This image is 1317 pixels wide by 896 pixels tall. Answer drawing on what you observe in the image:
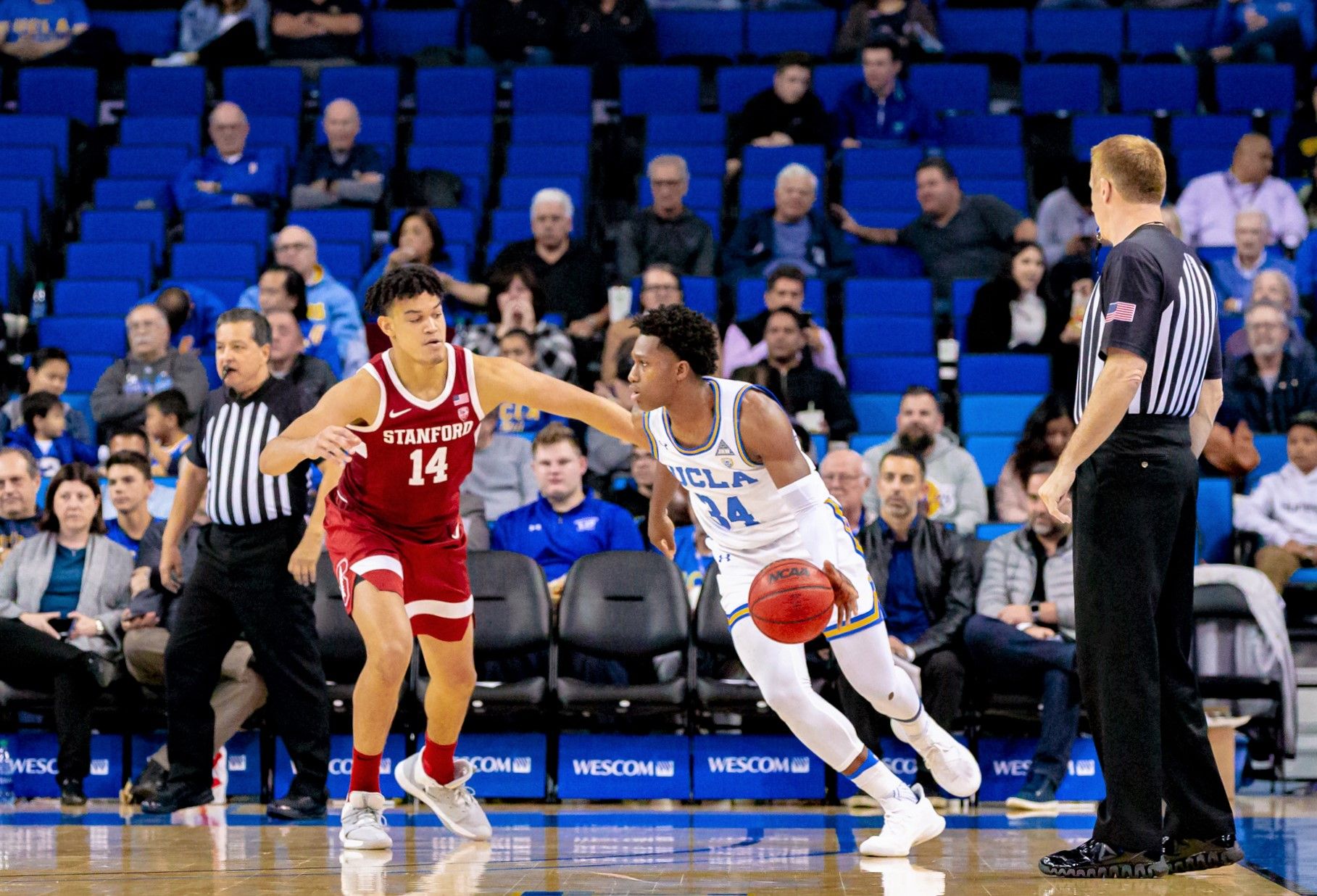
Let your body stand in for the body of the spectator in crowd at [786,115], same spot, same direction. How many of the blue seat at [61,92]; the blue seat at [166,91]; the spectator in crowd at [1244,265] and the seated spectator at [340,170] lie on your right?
3

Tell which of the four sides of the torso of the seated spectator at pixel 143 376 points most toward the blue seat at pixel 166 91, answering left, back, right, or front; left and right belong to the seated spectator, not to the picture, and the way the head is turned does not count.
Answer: back

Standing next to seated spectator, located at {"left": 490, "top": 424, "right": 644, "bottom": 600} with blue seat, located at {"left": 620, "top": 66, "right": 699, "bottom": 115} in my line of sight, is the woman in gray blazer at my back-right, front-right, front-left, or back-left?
back-left

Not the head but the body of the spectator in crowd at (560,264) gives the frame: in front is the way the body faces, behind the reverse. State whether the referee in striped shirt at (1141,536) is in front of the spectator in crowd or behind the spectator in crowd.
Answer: in front

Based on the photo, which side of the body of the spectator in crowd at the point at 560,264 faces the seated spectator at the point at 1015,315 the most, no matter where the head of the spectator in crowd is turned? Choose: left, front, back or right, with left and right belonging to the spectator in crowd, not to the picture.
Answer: left

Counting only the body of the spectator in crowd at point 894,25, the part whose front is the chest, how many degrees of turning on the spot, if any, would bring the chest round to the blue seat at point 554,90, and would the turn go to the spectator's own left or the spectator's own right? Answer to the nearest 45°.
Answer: approximately 90° to the spectator's own right

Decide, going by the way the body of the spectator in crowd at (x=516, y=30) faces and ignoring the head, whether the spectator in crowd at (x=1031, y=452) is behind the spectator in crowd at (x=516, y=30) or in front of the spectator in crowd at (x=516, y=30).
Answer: in front

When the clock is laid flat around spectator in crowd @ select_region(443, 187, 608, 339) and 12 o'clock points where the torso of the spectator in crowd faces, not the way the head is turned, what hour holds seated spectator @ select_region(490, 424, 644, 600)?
The seated spectator is roughly at 12 o'clock from the spectator in crowd.

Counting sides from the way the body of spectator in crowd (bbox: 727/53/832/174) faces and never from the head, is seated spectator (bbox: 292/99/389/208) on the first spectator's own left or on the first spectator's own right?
on the first spectator's own right

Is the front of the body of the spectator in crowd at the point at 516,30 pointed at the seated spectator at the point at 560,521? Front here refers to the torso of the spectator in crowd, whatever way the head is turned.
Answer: yes

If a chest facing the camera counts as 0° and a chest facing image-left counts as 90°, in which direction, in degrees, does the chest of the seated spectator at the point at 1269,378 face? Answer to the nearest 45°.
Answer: approximately 0°
